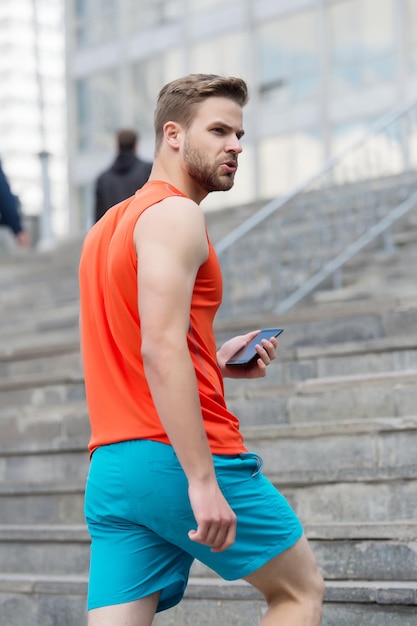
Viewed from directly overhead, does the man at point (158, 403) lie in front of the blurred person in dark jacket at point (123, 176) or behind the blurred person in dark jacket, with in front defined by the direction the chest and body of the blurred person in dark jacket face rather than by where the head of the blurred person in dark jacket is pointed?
behind

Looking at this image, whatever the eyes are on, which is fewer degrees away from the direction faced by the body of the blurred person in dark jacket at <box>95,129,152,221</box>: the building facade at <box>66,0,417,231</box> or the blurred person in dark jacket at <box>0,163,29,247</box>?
the building facade

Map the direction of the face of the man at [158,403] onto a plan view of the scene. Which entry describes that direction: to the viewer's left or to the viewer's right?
to the viewer's right

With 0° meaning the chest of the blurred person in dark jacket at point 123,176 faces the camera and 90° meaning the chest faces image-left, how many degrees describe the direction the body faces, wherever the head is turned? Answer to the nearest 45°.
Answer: approximately 180°

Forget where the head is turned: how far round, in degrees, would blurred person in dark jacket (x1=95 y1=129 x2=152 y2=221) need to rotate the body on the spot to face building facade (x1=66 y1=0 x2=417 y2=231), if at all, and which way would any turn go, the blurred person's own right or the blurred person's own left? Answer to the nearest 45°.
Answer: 0° — they already face it

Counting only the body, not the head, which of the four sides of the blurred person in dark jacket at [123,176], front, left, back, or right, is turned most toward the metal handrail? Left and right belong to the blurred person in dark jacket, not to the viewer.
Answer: right

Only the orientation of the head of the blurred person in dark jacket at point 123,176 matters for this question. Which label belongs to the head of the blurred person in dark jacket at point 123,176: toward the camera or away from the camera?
away from the camera
